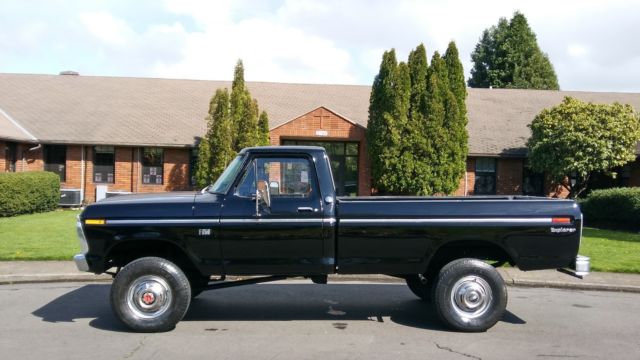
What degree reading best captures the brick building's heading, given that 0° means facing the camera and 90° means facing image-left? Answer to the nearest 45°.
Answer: approximately 0°

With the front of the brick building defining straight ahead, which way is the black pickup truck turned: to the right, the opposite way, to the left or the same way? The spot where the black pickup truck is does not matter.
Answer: to the right

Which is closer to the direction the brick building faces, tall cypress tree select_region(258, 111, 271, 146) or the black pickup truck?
the black pickup truck

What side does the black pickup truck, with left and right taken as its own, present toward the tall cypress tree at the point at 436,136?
right

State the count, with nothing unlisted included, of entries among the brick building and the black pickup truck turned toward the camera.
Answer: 1

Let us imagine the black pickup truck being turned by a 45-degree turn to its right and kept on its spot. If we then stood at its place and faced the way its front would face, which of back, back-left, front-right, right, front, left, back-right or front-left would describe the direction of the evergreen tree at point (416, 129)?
front-right

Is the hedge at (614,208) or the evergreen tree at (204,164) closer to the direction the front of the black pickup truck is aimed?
the evergreen tree

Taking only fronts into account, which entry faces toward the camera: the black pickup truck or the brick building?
the brick building

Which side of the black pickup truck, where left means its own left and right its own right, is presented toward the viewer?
left
